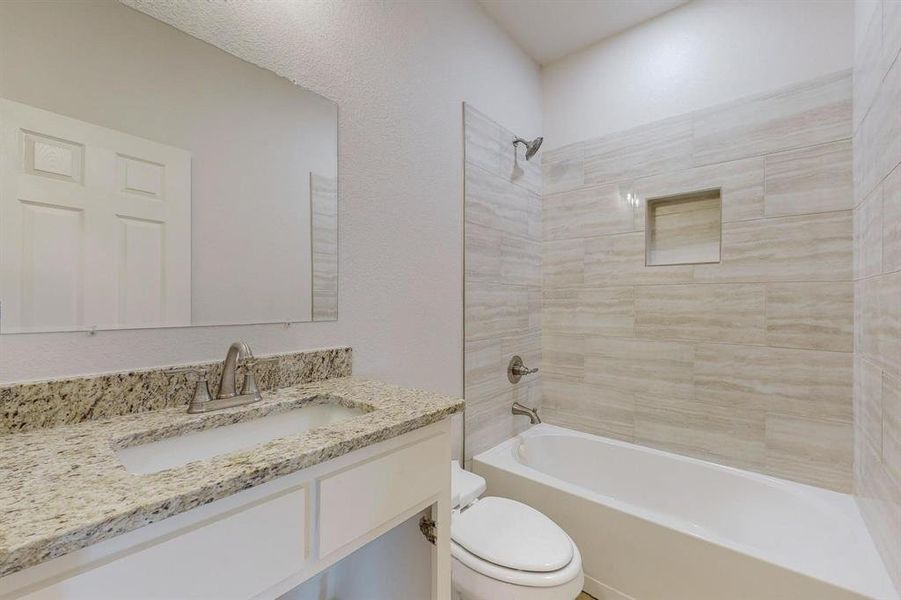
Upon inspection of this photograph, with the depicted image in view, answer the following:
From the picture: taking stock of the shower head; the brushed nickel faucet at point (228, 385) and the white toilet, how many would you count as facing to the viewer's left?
0

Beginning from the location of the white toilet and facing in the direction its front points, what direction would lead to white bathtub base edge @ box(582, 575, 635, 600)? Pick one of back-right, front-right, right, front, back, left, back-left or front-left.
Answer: left

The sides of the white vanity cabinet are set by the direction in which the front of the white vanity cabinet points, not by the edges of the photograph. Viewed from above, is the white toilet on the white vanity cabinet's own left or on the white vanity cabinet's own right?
on the white vanity cabinet's own left

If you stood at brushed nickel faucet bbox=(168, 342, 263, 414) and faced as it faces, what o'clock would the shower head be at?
The shower head is roughly at 10 o'clock from the brushed nickel faucet.

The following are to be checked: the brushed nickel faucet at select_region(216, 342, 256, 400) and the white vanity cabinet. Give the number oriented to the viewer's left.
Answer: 0

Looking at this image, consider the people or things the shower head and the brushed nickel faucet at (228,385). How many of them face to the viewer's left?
0

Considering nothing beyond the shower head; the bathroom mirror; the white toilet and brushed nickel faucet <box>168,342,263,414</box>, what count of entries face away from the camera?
0

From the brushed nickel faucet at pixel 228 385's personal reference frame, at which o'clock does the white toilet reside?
The white toilet is roughly at 11 o'clock from the brushed nickel faucet.

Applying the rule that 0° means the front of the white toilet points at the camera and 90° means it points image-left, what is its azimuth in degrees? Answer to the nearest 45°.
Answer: approximately 315°

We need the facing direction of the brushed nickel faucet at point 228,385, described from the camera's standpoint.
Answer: facing the viewer and to the right of the viewer

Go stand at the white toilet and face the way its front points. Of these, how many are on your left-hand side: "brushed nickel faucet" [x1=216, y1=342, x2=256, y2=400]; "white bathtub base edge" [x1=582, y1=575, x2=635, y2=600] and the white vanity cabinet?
1

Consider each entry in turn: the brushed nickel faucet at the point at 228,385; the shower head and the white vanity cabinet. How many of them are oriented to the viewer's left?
0

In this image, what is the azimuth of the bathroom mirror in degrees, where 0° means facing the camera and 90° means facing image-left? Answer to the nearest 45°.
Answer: approximately 315°
